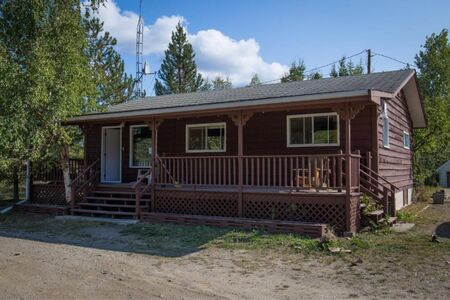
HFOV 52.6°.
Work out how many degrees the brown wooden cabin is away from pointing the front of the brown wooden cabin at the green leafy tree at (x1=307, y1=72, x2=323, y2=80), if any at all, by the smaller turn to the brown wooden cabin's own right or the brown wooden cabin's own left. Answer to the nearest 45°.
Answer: approximately 135° to the brown wooden cabin's own right

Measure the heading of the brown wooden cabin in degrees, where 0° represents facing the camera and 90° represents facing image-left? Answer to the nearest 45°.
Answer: approximately 45°

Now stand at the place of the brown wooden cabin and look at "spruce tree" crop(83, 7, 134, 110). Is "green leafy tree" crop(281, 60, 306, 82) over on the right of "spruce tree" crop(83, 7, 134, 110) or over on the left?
right

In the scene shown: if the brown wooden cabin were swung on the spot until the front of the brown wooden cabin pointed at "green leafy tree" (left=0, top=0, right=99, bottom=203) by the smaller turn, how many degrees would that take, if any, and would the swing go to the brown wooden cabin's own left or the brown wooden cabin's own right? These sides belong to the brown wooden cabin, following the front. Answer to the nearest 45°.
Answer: approximately 45° to the brown wooden cabin's own right

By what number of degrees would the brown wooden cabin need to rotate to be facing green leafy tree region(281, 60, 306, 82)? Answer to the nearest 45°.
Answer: approximately 135° to its right

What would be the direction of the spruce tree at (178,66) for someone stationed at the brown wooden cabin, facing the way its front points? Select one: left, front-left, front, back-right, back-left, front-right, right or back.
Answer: back-right
